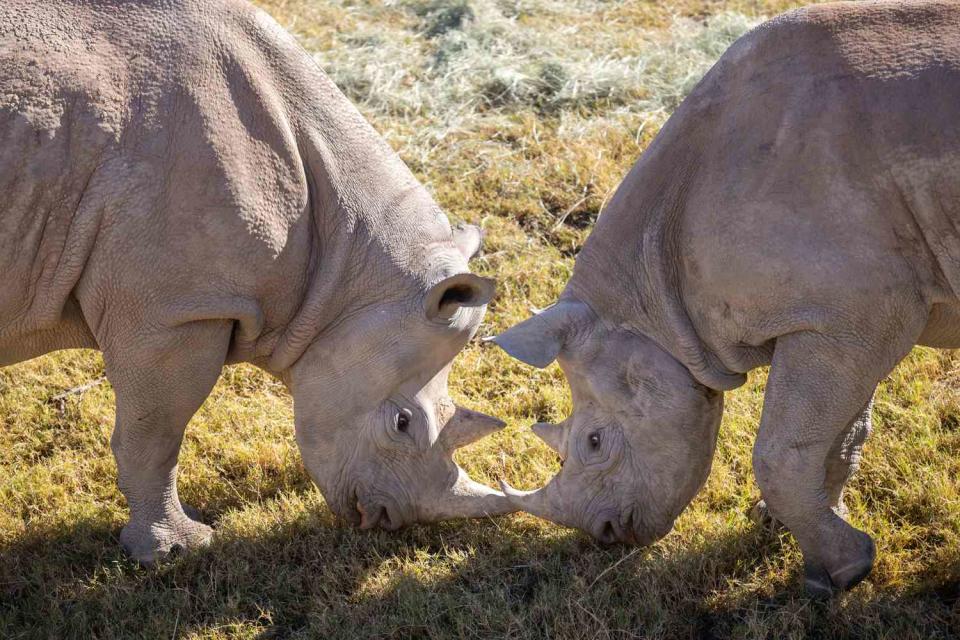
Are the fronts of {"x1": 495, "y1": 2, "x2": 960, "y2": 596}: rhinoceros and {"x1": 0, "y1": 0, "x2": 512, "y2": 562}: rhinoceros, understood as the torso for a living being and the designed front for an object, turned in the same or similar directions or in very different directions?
very different directions

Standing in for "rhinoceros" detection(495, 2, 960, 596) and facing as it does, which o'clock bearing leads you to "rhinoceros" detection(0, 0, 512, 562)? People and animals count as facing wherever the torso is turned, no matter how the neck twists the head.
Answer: "rhinoceros" detection(0, 0, 512, 562) is roughly at 12 o'clock from "rhinoceros" detection(495, 2, 960, 596).

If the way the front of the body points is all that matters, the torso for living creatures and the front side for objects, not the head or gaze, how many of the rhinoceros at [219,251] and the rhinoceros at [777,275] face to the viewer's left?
1

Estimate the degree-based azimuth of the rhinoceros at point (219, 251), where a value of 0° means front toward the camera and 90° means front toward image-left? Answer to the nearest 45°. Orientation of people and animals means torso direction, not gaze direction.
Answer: approximately 270°

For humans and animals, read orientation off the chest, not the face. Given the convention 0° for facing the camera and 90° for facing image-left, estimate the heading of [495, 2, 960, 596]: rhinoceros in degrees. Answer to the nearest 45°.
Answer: approximately 90°

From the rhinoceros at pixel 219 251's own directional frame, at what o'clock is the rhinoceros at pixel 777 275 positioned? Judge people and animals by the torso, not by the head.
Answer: the rhinoceros at pixel 777 275 is roughly at 1 o'clock from the rhinoceros at pixel 219 251.

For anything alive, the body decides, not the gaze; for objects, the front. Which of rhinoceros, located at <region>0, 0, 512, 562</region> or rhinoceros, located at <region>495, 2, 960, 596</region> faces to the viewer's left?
rhinoceros, located at <region>495, 2, 960, 596</region>
